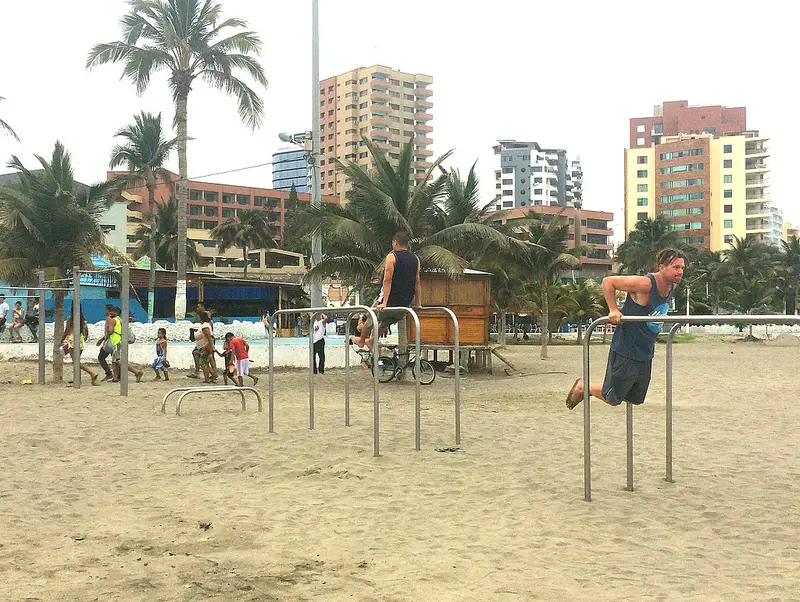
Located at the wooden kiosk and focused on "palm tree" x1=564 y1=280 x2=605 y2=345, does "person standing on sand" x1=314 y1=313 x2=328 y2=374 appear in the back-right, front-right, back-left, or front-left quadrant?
back-left

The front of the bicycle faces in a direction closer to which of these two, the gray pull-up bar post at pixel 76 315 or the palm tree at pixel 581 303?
the palm tree

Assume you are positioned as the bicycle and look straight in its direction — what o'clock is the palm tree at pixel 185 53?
The palm tree is roughly at 8 o'clock from the bicycle.

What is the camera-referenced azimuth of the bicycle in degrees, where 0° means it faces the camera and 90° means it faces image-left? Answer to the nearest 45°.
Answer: approximately 270°
